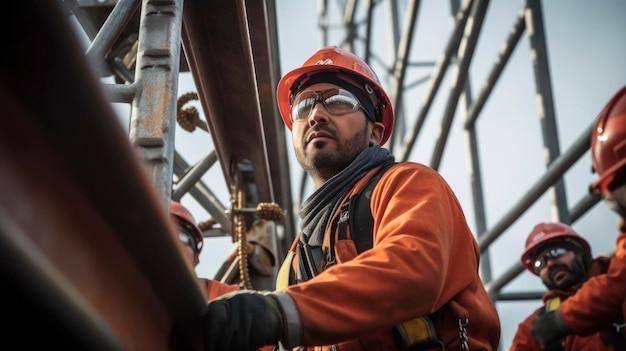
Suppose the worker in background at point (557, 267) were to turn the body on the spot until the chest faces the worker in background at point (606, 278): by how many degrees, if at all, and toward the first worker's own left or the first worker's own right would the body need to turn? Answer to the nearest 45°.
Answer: approximately 45° to the first worker's own left

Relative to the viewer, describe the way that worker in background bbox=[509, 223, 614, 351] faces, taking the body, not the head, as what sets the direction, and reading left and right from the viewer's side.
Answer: facing the viewer and to the left of the viewer
